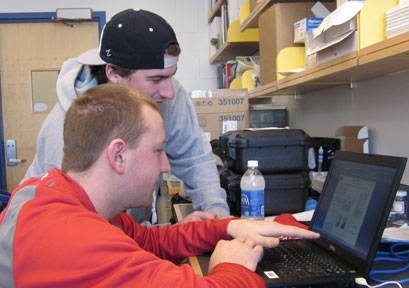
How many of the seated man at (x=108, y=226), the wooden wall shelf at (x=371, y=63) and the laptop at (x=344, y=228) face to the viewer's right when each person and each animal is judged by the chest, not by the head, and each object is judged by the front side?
1

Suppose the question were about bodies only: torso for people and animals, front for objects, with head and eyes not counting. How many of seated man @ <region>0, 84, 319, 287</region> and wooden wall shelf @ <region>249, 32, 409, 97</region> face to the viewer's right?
1

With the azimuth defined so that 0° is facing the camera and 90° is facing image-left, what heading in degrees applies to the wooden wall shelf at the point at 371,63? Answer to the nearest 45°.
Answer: approximately 45°

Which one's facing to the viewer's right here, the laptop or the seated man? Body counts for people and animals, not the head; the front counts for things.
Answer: the seated man

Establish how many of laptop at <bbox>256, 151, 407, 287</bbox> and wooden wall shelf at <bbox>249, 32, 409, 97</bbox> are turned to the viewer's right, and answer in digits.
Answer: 0

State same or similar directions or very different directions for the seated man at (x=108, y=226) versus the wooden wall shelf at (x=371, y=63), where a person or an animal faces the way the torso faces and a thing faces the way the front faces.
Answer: very different directions

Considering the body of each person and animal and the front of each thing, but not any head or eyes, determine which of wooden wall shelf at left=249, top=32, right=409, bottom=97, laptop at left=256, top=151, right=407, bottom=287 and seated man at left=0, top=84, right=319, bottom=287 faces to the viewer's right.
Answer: the seated man

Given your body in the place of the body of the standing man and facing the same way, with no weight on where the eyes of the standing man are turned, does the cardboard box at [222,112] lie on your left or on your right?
on your left

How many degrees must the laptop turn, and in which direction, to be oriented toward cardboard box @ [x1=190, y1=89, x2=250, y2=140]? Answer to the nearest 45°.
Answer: approximately 90° to its right

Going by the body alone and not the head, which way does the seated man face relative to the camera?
to the viewer's right

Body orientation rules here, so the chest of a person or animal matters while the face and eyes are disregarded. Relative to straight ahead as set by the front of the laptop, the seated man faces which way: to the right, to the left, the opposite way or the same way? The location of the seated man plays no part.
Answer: the opposite way

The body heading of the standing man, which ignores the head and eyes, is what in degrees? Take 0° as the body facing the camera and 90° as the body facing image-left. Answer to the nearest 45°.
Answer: approximately 315°

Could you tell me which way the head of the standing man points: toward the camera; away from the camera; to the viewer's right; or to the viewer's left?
to the viewer's right

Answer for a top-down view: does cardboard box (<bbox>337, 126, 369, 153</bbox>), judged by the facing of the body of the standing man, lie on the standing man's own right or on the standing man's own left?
on the standing man's own left
